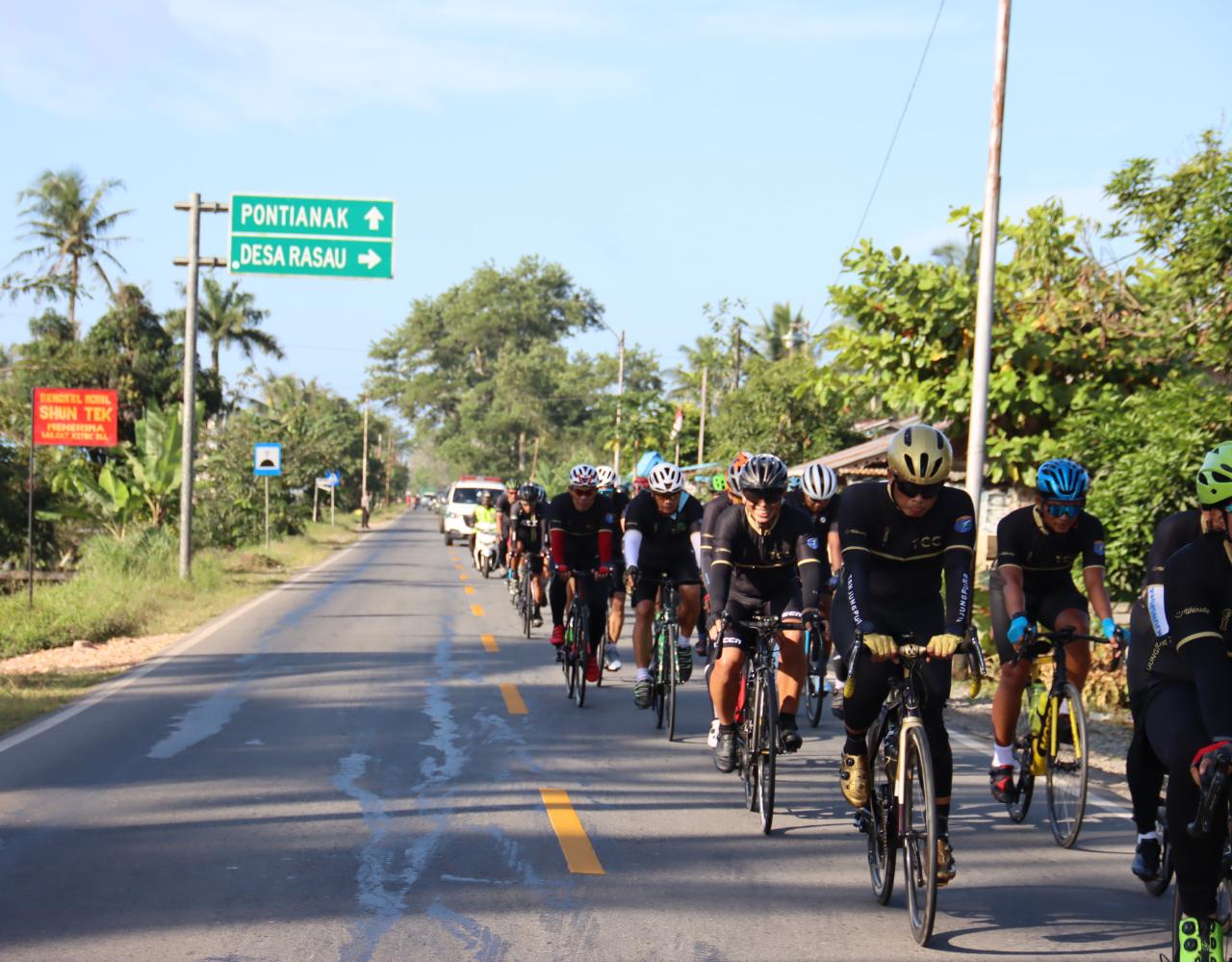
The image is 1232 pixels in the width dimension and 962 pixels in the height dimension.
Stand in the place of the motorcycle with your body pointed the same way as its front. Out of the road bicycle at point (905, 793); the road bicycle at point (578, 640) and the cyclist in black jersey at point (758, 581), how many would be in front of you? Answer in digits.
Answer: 3

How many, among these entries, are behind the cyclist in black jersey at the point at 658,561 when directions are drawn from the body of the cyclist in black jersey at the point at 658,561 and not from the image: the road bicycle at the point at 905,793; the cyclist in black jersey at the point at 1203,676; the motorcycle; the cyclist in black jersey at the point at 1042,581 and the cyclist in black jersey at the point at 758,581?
1

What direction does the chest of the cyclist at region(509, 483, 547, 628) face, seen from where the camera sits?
toward the camera

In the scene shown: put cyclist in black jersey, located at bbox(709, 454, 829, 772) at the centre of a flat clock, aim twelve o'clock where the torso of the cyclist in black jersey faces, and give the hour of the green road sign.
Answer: The green road sign is roughly at 5 o'clock from the cyclist in black jersey.

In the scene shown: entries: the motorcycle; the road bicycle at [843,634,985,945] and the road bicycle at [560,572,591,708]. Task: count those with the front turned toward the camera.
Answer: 3

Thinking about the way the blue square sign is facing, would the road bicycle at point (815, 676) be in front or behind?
in front

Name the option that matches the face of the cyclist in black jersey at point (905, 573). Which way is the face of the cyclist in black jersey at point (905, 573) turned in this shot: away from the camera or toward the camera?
toward the camera

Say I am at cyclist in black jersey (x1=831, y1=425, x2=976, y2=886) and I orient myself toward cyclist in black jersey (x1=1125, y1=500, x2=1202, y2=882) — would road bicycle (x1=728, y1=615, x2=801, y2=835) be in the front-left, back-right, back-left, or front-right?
back-left

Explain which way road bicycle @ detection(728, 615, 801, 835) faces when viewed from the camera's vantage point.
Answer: facing the viewer

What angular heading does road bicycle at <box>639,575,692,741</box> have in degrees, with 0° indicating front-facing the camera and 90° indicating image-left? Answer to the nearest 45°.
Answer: approximately 0°

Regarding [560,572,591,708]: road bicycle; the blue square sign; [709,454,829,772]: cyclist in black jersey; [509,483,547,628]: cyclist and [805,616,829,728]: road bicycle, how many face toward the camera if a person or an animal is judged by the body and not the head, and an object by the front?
5

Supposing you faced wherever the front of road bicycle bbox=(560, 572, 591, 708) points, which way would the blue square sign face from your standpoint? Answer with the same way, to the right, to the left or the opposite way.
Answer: the same way

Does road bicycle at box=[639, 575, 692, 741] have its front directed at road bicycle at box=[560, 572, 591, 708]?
no

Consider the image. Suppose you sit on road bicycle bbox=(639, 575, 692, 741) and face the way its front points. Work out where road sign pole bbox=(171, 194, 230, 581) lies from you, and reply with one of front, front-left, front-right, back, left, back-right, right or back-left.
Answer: back-right

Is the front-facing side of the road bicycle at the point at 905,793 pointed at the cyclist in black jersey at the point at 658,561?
no

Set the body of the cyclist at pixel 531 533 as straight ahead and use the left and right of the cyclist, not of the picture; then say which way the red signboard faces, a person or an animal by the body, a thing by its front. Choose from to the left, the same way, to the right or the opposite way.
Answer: the same way

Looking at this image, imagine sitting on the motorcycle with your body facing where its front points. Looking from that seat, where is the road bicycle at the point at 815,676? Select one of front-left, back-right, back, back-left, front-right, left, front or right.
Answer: front

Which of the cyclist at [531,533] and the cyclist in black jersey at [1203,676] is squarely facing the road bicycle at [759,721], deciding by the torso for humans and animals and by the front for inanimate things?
the cyclist

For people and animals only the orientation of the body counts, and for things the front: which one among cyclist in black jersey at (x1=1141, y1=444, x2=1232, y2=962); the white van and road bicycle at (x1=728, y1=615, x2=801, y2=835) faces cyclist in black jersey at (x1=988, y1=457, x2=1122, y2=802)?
the white van

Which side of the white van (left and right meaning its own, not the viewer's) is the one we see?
front

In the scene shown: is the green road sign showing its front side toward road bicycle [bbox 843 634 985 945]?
yes
